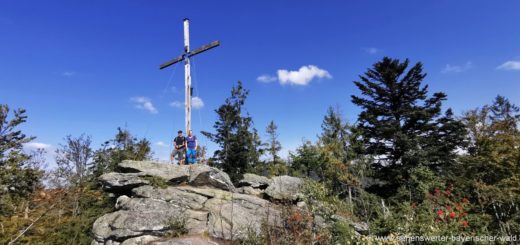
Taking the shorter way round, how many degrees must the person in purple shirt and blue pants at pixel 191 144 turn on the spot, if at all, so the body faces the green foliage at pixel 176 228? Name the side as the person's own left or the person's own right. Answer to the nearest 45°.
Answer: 0° — they already face it

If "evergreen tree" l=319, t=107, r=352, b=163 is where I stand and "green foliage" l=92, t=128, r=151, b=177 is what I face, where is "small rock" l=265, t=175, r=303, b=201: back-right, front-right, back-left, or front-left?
front-left

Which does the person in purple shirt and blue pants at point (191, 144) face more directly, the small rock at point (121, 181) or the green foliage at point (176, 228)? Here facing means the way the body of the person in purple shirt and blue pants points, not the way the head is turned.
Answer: the green foliage

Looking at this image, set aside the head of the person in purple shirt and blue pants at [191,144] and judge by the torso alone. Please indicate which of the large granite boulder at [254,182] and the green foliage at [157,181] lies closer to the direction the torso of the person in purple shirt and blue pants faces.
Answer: the green foliage

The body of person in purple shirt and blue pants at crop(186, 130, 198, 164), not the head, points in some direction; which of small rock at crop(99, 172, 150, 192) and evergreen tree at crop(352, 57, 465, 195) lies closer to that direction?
the small rock

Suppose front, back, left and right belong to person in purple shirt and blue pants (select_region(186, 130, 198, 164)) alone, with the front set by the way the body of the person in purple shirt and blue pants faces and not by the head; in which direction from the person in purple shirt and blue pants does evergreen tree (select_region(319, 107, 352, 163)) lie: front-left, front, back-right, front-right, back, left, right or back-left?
back-left

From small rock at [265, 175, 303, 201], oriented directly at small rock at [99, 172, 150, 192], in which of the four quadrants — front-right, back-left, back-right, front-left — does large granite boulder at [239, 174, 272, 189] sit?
front-right

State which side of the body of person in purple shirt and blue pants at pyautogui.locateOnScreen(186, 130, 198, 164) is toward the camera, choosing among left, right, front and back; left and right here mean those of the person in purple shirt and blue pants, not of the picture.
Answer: front

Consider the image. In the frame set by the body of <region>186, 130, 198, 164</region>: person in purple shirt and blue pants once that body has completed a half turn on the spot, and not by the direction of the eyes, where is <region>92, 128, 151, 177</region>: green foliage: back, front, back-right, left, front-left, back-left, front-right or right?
front-left

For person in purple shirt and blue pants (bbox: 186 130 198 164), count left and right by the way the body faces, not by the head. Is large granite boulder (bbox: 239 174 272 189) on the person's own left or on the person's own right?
on the person's own left

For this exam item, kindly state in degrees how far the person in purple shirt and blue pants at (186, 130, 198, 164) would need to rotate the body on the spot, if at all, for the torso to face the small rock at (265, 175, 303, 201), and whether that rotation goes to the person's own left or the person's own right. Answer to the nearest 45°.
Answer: approximately 90° to the person's own left

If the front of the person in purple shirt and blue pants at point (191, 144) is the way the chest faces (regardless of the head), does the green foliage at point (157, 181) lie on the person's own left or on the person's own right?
on the person's own right

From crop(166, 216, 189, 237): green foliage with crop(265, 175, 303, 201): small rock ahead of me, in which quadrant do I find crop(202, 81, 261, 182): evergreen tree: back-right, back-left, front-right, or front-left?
front-left

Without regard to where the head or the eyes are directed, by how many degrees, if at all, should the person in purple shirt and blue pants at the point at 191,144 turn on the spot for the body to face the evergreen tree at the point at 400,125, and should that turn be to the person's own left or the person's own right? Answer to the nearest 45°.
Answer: approximately 135° to the person's own left
